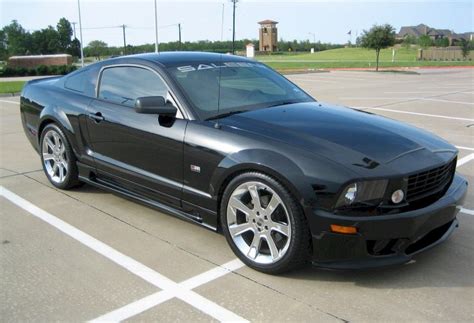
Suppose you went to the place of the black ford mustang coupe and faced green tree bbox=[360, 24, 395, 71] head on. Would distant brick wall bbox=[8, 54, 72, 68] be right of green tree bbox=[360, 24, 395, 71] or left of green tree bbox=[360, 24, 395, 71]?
left

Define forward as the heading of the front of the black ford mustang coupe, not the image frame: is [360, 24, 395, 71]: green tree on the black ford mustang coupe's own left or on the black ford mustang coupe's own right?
on the black ford mustang coupe's own left

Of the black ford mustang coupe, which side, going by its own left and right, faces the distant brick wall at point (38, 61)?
back

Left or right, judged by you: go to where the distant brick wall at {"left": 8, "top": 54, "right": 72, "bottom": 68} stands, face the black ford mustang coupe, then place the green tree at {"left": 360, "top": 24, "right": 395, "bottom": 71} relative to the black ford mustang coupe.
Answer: left

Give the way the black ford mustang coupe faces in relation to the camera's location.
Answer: facing the viewer and to the right of the viewer
